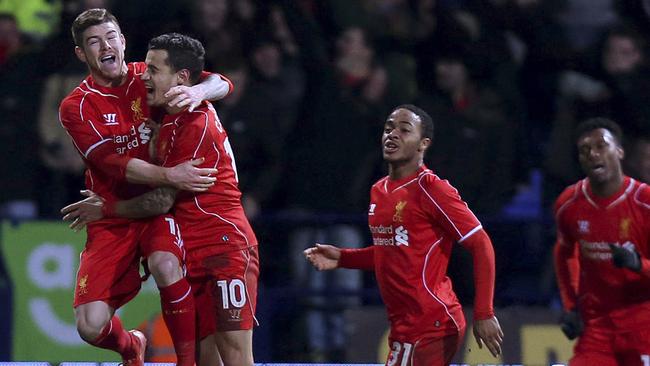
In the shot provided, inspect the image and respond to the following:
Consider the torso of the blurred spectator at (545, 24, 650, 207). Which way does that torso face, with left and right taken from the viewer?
facing the viewer

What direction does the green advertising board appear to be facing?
toward the camera

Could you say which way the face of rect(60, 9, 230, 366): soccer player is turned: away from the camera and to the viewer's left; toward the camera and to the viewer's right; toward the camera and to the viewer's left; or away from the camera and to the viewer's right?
toward the camera and to the viewer's right

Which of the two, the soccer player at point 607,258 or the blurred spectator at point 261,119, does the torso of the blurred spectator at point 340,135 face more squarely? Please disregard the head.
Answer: the soccer player

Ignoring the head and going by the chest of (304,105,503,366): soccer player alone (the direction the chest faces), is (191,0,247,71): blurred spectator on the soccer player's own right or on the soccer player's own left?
on the soccer player's own right

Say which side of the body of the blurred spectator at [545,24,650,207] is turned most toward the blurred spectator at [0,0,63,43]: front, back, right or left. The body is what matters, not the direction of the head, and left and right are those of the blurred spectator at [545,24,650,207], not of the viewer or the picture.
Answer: right

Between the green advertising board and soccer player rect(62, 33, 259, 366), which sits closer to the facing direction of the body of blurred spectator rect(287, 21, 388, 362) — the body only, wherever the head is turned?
the soccer player

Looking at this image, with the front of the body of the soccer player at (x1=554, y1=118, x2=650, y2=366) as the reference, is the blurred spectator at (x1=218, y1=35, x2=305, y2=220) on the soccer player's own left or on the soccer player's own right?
on the soccer player's own right

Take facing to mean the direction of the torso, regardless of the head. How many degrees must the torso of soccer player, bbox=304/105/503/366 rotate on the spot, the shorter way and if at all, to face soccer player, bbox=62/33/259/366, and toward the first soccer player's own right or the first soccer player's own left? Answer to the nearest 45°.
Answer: approximately 45° to the first soccer player's own right

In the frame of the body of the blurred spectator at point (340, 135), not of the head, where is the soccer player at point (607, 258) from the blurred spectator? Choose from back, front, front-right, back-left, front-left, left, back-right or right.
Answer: front-left

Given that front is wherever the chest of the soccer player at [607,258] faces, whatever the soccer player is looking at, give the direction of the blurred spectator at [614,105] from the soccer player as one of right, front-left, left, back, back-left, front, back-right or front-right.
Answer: back

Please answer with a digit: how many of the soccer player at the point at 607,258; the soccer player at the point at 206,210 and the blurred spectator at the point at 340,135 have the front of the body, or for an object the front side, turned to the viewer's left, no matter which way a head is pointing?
1

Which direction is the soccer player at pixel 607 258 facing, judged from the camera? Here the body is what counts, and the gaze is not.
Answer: toward the camera
